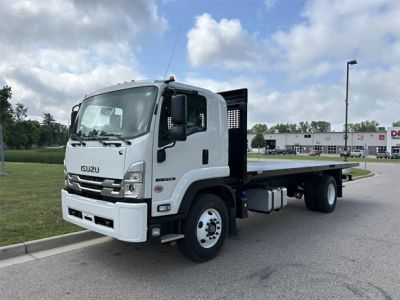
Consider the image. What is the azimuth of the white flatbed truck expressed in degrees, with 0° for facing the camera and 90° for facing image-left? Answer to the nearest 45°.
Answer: approximately 45°
